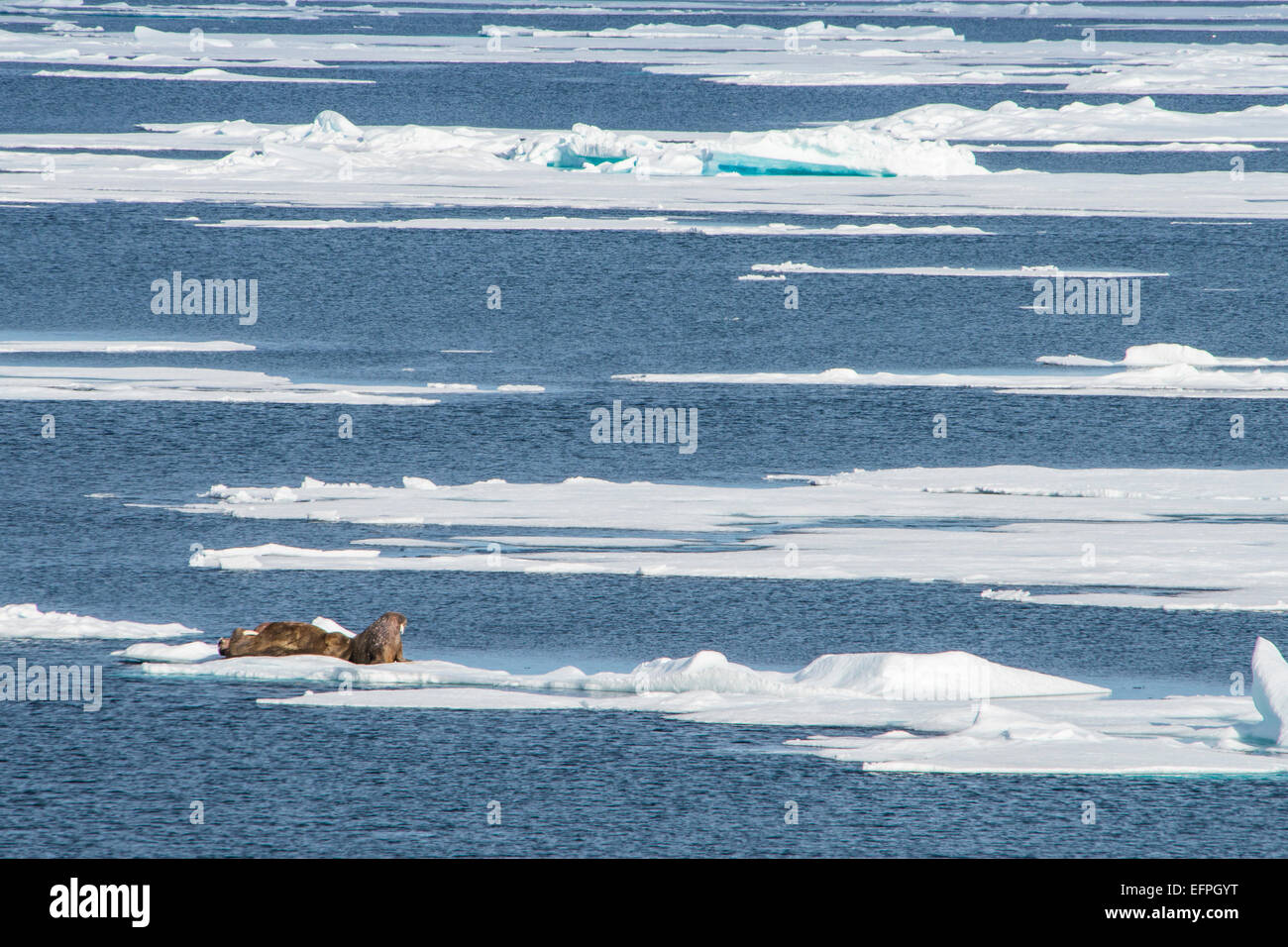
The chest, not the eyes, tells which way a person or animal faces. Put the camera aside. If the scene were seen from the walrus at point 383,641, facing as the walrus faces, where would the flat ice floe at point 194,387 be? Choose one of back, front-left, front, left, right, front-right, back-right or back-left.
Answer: back-left

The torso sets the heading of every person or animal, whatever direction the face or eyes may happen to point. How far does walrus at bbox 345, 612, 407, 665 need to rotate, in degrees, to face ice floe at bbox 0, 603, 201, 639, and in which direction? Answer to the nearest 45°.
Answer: approximately 180°

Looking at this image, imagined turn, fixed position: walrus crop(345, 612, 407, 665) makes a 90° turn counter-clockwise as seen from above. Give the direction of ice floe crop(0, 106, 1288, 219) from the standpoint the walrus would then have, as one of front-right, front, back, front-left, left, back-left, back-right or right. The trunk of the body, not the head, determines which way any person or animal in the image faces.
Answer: front-left

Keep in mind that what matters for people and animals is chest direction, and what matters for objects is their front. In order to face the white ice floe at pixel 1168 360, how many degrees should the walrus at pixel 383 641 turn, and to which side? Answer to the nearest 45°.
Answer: approximately 90° to its left

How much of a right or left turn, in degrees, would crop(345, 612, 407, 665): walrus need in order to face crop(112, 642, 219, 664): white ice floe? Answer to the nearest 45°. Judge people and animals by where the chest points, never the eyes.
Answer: approximately 135° to its right

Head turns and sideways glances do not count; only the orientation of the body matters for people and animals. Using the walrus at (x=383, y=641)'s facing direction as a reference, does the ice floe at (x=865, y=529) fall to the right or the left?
on its left

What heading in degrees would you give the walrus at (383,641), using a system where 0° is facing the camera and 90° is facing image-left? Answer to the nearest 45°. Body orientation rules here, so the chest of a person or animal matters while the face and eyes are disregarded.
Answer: approximately 315°

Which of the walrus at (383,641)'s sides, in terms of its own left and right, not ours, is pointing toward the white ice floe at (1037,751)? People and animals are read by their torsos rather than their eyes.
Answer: front

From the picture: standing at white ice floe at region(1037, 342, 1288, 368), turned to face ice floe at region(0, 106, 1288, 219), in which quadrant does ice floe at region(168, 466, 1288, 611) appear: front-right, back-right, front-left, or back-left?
back-left

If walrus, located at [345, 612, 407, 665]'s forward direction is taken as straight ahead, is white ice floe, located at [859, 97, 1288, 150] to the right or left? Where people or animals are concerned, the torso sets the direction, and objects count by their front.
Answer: on its left
